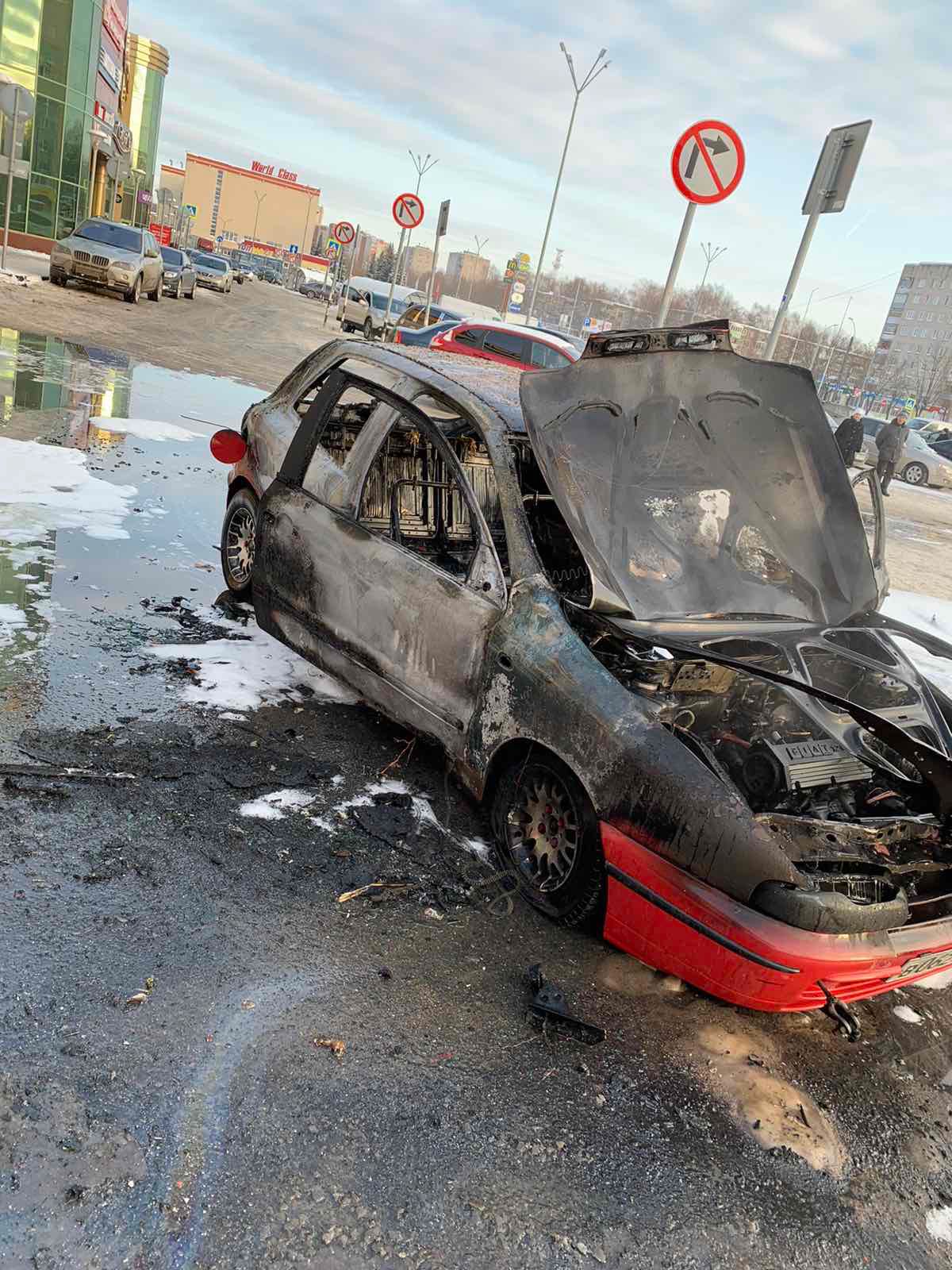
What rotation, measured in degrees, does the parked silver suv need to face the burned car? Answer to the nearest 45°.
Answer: approximately 45° to its left

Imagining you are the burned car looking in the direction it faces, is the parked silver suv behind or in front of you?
behind

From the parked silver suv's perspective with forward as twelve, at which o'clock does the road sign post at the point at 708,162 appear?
The road sign post is roughly at 10 o'clock from the parked silver suv.

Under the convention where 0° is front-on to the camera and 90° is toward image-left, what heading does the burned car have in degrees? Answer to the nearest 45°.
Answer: approximately 315°

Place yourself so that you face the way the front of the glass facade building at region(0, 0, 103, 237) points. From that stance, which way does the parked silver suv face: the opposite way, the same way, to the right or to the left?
to the right

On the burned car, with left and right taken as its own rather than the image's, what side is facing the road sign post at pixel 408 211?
back

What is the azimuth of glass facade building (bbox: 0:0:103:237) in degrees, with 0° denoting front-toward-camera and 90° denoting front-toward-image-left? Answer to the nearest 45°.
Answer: approximately 315°

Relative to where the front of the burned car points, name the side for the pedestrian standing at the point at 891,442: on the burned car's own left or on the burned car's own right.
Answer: on the burned car's own left

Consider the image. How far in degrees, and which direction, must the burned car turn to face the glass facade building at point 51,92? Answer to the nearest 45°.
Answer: approximately 180°

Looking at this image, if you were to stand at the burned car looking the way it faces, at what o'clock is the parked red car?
The parked red car is roughly at 7 o'clock from the burned car.

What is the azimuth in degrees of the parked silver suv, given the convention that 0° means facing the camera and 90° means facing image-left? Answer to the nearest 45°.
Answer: approximately 45°

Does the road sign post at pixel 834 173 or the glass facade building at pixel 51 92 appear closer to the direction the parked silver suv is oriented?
the road sign post

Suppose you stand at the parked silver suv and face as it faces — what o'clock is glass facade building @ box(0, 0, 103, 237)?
The glass facade building is roughly at 4 o'clock from the parked silver suv.
